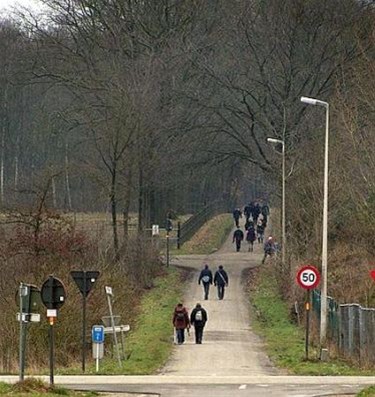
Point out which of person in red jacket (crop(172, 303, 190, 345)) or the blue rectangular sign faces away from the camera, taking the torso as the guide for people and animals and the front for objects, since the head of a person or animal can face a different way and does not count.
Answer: the person in red jacket

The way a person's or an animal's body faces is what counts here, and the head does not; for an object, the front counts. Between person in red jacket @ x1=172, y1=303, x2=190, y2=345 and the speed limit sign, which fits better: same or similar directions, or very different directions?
very different directions

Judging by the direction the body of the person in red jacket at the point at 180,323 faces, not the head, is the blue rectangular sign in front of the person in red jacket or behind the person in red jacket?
behind

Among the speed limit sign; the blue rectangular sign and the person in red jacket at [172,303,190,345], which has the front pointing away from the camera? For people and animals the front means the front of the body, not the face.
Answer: the person in red jacket

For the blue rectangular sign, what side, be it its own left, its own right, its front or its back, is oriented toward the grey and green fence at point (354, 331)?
left

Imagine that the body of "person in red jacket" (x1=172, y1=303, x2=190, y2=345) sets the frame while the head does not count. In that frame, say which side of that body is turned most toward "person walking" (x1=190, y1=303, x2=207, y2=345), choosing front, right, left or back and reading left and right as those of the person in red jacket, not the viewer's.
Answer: right

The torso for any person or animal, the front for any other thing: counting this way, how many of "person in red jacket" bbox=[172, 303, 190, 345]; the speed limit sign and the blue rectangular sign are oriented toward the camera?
2

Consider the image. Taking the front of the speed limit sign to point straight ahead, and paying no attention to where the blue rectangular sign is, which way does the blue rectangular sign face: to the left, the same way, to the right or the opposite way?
the same way

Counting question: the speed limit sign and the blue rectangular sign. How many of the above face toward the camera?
2

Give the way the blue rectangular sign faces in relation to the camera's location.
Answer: facing the viewer

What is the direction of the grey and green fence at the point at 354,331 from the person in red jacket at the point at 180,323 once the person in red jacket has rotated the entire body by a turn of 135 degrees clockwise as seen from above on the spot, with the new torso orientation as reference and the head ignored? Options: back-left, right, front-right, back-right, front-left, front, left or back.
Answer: front

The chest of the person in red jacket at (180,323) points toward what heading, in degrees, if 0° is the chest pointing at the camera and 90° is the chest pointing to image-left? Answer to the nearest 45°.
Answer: approximately 180°

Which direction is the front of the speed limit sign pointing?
toward the camera

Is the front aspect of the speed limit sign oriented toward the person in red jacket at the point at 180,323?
no
